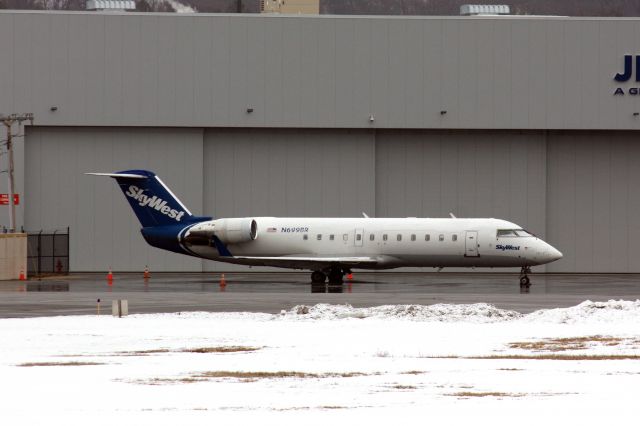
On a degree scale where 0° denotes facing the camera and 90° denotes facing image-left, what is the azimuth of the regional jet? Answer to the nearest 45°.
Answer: approximately 270°

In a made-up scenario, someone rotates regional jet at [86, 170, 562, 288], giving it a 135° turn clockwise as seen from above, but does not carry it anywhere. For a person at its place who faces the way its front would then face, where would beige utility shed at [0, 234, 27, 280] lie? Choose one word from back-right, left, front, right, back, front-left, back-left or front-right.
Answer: front-right
